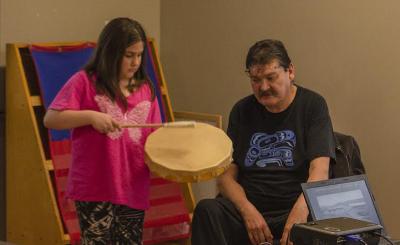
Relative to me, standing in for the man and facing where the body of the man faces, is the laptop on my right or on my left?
on my left

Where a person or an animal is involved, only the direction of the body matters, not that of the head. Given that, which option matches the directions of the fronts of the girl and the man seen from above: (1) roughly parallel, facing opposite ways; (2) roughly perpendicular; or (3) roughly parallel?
roughly perpendicular

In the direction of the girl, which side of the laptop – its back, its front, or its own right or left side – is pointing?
right

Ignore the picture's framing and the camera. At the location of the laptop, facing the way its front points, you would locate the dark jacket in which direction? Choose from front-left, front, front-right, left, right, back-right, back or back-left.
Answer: back

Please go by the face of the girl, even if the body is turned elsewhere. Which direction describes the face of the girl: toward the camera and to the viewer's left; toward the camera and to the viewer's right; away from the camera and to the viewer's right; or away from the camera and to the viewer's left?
toward the camera and to the viewer's right

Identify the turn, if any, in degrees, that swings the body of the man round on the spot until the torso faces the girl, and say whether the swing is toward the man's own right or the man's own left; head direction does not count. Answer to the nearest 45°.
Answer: approximately 45° to the man's own right

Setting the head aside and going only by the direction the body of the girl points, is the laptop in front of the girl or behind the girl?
in front

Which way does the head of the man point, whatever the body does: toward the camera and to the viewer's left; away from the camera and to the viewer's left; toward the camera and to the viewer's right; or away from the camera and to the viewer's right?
toward the camera and to the viewer's left

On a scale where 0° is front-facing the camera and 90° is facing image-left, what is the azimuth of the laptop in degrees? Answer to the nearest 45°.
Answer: approximately 0°

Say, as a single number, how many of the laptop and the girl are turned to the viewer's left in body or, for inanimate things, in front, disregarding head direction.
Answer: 0

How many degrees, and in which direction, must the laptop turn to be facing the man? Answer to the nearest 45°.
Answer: approximately 135° to its right

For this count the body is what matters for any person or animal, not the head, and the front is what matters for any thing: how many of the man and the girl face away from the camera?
0

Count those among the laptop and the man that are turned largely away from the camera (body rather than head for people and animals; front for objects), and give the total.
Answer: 0

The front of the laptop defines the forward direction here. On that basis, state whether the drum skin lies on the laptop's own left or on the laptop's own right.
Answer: on the laptop's own right

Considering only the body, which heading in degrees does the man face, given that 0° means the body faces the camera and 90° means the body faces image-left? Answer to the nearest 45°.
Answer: approximately 45°
